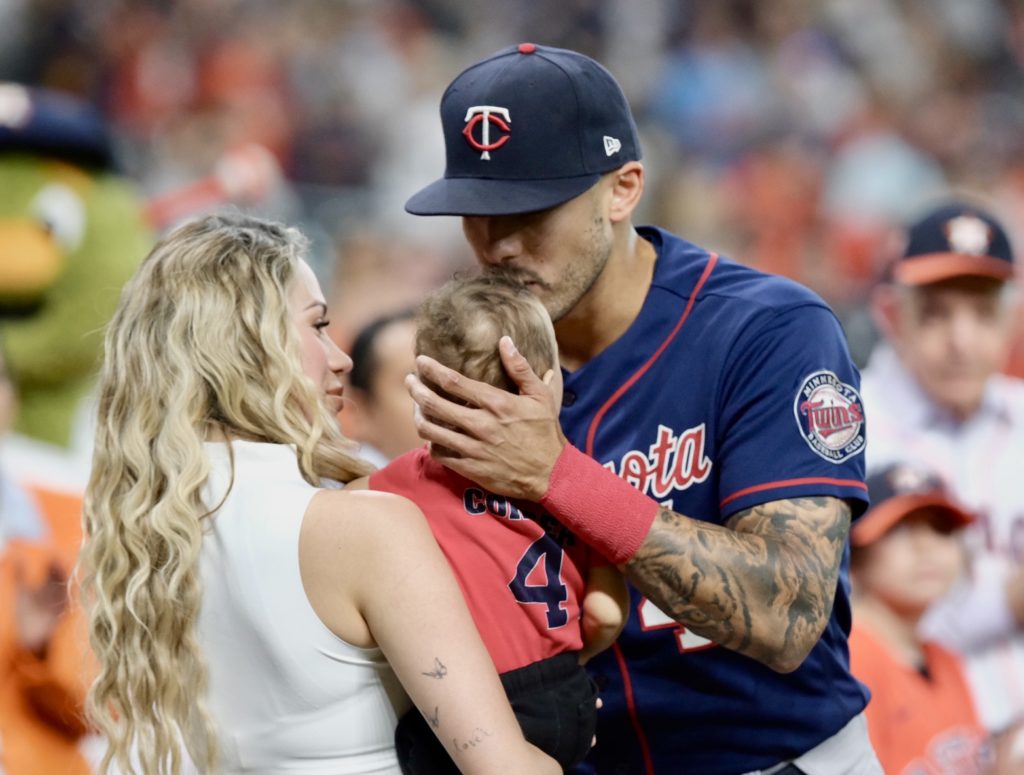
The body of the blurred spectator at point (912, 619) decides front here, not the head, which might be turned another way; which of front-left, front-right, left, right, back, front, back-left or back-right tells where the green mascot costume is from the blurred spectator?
back-right

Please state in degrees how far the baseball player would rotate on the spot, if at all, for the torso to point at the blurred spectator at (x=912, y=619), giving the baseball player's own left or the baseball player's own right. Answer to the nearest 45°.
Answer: approximately 180°

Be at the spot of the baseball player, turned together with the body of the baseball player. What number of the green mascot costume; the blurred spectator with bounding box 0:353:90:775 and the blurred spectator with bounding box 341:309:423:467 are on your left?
0

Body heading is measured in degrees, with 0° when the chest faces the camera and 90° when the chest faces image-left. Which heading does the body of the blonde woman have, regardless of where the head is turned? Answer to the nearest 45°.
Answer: approximately 225°

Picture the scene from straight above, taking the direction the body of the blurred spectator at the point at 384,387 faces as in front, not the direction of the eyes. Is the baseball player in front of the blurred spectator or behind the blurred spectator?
in front

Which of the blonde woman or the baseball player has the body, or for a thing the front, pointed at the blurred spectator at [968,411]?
the blonde woman

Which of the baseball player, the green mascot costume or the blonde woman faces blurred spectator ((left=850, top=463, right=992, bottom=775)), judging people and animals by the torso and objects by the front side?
the blonde woman

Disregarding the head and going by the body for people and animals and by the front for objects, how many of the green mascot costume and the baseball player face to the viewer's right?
0

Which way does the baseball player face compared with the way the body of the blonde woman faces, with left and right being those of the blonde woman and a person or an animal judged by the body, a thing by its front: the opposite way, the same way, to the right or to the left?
the opposite way

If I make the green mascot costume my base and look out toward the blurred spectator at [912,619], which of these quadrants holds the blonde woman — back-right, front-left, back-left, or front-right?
front-right

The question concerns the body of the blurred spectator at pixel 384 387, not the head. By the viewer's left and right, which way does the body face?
facing the viewer and to the right of the viewer

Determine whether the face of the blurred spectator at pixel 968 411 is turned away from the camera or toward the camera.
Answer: toward the camera

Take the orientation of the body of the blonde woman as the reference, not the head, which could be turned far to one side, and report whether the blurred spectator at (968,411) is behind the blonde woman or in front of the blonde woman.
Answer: in front

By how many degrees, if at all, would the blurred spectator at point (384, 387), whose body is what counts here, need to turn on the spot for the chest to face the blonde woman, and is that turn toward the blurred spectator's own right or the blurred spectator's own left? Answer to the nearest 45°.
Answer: approximately 45° to the blurred spectator's own right

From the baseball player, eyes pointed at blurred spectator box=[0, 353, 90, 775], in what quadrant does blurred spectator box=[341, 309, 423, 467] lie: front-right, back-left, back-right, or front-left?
front-right

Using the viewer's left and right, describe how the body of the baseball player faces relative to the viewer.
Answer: facing the viewer and to the left of the viewer

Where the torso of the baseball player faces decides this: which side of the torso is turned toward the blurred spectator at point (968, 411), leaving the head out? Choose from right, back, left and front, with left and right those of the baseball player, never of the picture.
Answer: back

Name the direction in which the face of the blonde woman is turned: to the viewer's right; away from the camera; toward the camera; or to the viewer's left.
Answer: to the viewer's right

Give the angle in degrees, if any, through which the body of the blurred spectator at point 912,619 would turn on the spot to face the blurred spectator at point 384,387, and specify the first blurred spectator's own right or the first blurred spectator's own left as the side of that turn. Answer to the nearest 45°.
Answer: approximately 135° to the first blurred spectator's own right

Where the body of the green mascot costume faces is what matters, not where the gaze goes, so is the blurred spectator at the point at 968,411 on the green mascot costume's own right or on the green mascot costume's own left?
on the green mascot costume's own left
